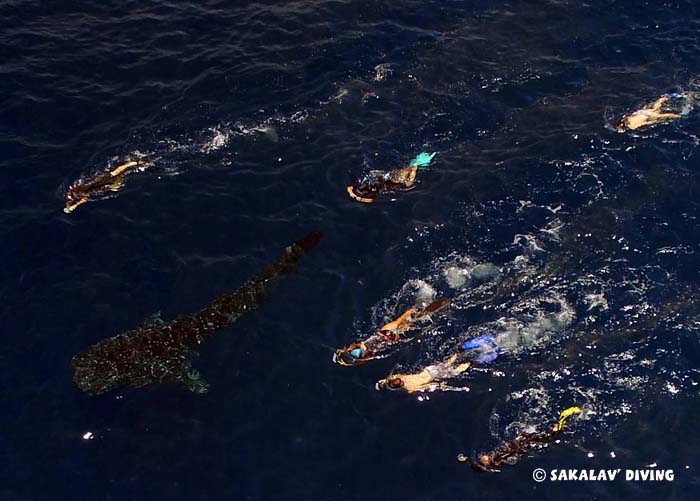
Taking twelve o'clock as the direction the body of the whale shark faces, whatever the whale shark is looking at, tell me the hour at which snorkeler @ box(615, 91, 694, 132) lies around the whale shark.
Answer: The snorkeler is roughly at 7 o'clock from the whale shark.

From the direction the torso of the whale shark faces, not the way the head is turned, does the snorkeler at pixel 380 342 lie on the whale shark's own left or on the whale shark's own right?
on the whale shark's own left

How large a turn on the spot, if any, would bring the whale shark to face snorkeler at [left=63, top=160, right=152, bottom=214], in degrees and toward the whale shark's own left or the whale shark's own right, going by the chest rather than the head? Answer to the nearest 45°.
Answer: approximately 135° to the whale shark's own right

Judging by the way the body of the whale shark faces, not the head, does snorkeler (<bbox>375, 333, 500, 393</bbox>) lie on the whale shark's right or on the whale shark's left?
on the whale shark's left

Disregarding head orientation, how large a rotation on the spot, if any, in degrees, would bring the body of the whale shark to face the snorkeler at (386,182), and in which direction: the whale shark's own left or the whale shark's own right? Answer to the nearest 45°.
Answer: approximately 180°
